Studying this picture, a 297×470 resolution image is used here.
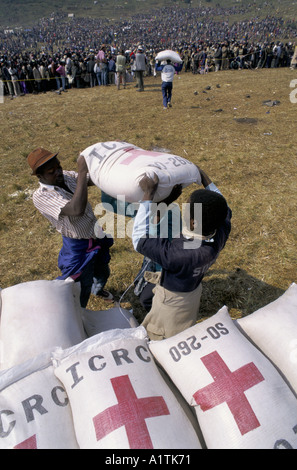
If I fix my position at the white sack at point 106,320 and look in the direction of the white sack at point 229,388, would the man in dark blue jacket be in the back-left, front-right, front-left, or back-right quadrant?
front-left

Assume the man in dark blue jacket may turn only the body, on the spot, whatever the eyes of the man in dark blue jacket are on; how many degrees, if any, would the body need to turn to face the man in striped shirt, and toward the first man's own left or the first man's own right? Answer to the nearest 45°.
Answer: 0° — they already face them

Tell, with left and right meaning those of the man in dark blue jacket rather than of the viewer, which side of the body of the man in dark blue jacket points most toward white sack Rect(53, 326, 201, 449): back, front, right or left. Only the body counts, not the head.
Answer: left

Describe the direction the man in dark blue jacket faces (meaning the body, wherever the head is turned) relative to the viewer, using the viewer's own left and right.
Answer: facing away from the viewer and to the left of the viewer

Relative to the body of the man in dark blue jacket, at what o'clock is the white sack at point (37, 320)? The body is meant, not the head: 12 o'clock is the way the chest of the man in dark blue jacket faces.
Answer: The white sack is roughly at 10 o'clock from the man in dark blue jacket.

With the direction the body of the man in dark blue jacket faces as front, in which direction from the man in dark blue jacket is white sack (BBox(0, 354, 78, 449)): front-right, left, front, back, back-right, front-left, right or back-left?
left

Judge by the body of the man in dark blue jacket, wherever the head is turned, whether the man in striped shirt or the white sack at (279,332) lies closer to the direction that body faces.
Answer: the man in striped shirt

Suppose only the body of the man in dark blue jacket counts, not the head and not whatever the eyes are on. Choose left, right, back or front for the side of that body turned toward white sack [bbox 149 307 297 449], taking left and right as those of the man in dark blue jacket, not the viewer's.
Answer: back

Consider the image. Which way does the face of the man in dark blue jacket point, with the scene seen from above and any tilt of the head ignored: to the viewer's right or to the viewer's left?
to the viewer's left
